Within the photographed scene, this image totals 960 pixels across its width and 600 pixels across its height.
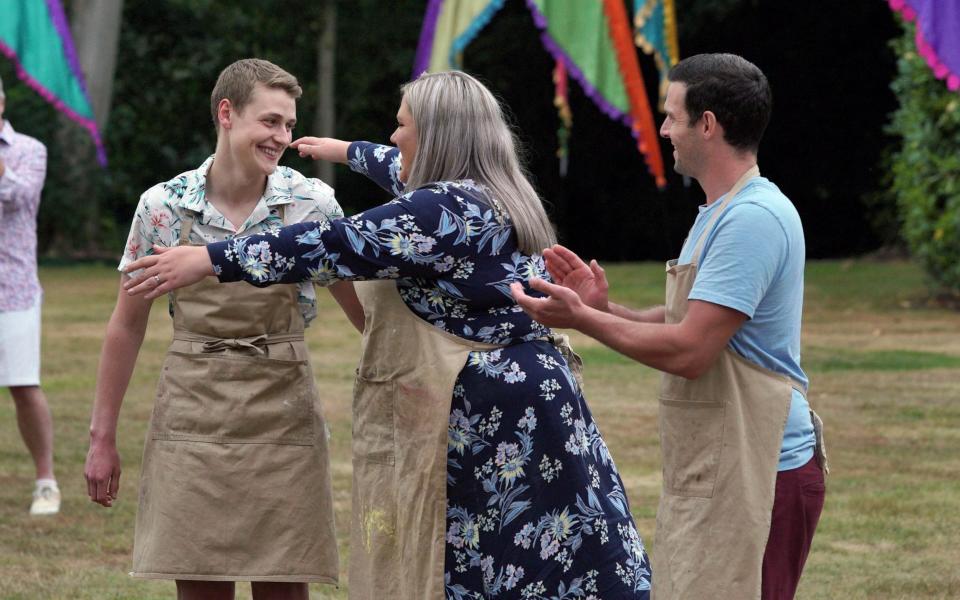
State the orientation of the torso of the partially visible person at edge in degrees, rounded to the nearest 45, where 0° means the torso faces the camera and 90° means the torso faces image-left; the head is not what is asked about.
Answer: approximately 0°

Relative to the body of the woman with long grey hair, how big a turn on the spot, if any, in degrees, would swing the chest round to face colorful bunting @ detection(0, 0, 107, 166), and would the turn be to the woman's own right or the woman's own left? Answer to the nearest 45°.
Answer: approximately 45° to the woman's own right

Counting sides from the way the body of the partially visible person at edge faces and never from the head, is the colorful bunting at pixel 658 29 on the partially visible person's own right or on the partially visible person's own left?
on the partially visible person's own left

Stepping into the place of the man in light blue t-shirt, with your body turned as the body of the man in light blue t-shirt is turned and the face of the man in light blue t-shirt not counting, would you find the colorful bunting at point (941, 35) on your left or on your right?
on your right

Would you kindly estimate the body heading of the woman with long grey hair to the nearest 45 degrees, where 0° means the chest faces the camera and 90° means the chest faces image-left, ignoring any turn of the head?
approximately 90°

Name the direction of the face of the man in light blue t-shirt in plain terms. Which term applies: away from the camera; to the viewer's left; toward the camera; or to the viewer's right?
to the viewer's left

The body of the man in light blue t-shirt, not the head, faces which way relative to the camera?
to the viewer's left

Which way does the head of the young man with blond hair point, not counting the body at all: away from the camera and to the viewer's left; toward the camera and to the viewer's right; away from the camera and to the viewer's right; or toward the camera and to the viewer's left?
toward the camera and to the viewer's right

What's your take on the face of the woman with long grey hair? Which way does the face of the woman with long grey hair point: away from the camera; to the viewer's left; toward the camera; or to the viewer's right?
to the viewer's left

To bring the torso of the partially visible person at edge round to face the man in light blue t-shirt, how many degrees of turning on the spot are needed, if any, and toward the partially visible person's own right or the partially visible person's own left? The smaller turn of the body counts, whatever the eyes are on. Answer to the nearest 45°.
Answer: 0° — they already face them
